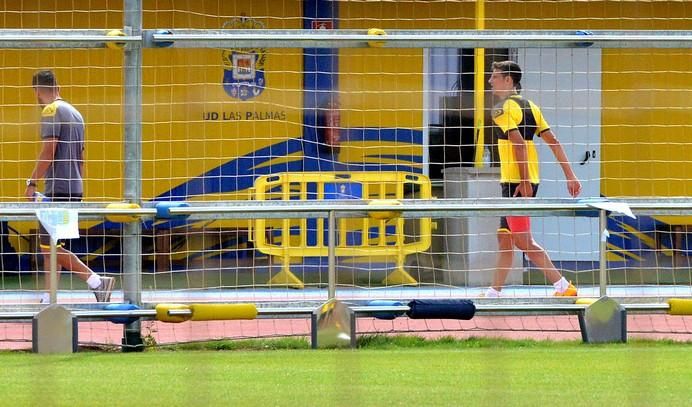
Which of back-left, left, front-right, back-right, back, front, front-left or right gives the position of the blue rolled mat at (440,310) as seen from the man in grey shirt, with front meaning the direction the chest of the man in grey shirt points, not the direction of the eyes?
back

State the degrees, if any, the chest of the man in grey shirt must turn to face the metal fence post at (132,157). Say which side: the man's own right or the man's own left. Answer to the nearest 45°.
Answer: approximately 135° to the man's own left

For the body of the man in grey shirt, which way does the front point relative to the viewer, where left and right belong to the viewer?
facing away from the viewer and to the left of the viewer

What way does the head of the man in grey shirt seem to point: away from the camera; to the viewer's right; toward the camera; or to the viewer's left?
to the viewer's left

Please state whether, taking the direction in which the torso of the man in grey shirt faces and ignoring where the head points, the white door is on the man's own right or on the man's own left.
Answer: on the man's own right

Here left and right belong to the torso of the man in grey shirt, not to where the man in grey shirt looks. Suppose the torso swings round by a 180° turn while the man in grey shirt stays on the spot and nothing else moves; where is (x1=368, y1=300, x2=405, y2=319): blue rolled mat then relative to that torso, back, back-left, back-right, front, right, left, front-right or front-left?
front

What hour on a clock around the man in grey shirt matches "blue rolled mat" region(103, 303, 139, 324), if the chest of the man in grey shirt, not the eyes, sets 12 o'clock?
The blue rolled mat is roughly at 7 o'clock from the man in grey shirt.

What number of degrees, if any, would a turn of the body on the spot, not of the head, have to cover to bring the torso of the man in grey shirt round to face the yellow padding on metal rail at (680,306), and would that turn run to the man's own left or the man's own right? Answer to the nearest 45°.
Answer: approximately 180°

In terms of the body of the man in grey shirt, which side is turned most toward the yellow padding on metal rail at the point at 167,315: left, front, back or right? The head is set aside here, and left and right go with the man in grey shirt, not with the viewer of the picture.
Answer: back

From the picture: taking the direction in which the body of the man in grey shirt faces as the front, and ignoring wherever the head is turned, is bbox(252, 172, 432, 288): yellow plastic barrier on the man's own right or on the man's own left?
on the man's own right
